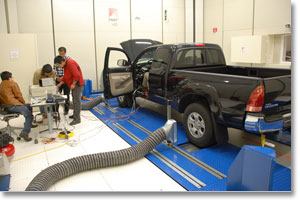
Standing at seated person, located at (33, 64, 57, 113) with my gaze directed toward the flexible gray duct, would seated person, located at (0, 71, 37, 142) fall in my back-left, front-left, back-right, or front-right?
front-right

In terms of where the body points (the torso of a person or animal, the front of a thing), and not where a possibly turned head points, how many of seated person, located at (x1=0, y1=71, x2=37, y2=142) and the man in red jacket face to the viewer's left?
1

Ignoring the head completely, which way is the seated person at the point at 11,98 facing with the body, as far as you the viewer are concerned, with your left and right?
facing away from the viewer and to the right of the viewer

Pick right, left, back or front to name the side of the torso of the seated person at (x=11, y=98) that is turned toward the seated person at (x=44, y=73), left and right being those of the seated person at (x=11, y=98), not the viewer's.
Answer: front

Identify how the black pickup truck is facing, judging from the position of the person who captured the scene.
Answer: facing away from the viewer and to the left of the viewer

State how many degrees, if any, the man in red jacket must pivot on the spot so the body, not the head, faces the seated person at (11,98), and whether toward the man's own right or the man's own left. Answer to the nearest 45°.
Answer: approximately 45° to the man's own left

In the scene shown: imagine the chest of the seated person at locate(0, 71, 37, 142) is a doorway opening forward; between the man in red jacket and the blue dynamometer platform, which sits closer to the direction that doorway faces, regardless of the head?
the man in red jacket

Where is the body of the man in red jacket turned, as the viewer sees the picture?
to the viewer's left

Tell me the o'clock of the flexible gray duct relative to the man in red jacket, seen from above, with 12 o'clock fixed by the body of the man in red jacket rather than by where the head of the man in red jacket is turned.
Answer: The flexible gray duct is roughly at 9 o'clock from the man in red jacket.

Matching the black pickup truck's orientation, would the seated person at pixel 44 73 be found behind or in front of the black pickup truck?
in front
